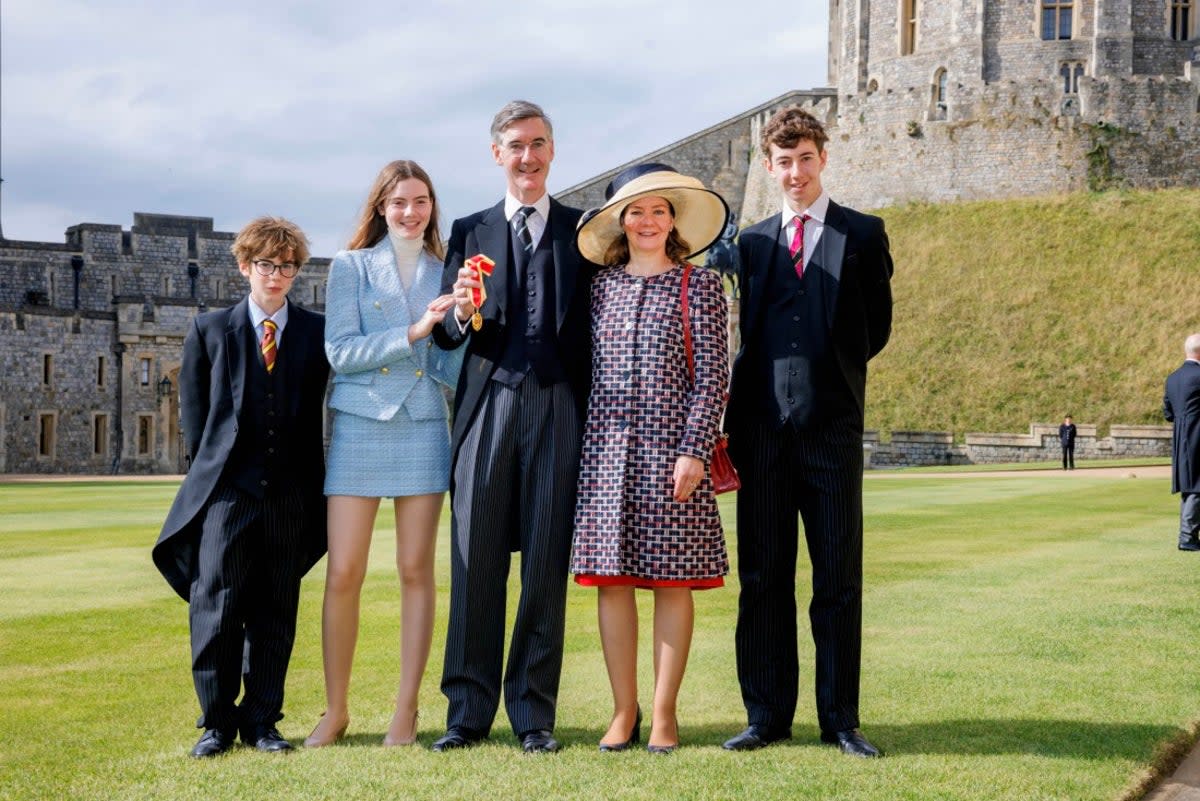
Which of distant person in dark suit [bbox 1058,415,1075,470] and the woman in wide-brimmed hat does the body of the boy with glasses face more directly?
the woman in wide-brimmed hat

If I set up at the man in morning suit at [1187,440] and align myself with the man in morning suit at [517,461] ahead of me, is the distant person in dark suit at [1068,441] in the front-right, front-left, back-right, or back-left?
back-right

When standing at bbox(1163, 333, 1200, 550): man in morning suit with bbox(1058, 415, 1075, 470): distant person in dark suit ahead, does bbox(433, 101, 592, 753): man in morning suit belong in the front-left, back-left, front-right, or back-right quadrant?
back-left

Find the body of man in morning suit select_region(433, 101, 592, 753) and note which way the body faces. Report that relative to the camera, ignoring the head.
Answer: toward the camera

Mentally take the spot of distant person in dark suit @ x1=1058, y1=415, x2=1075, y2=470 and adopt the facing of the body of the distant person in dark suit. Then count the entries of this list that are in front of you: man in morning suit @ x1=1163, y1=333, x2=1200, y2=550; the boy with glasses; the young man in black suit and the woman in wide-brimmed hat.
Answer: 4

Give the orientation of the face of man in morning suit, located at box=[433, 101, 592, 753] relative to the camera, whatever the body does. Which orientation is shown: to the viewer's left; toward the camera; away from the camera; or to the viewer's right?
toward the camera

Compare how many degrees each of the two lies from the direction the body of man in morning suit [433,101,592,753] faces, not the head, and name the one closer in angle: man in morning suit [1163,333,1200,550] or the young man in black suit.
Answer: the young man in black suit

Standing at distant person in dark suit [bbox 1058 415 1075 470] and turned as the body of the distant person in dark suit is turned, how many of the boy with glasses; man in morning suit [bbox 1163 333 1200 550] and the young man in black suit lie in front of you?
3

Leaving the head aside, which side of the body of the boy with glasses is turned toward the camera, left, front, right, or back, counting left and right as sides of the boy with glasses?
front

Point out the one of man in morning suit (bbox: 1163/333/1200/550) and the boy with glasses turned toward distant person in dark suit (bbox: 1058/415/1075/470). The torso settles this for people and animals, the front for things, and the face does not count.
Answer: the man in morning suit

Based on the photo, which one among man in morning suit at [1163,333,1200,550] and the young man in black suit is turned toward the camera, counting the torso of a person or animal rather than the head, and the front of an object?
the young man in black suit

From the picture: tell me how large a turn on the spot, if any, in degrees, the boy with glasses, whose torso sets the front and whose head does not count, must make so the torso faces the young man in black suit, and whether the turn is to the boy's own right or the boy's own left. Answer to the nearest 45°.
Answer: approximately 90° to the boy's own left
